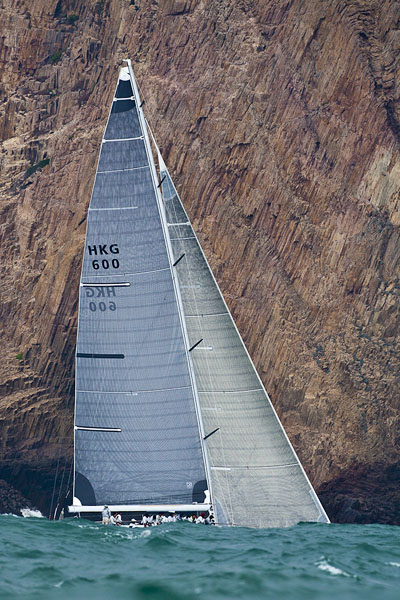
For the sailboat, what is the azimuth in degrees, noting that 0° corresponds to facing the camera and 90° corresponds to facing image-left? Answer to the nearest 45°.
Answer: approximately 270°
